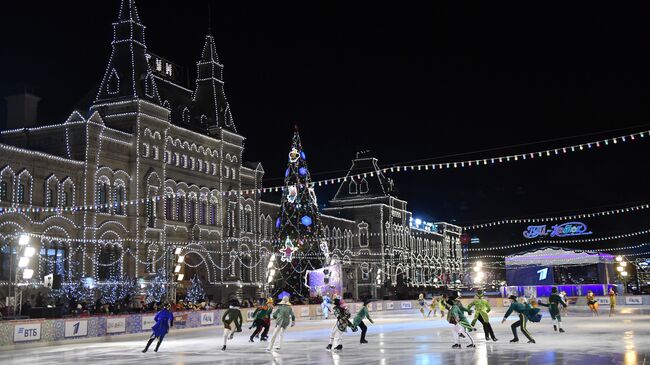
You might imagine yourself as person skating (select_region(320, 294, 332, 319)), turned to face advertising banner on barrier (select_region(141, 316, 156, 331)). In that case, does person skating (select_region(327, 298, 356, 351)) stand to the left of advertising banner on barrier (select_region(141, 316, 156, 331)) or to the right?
left

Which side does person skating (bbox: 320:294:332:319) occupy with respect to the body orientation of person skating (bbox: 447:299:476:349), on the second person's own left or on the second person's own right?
on the second person's own right

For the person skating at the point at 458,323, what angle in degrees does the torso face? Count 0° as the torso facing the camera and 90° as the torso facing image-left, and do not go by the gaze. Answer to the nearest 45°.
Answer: approximately 90°
